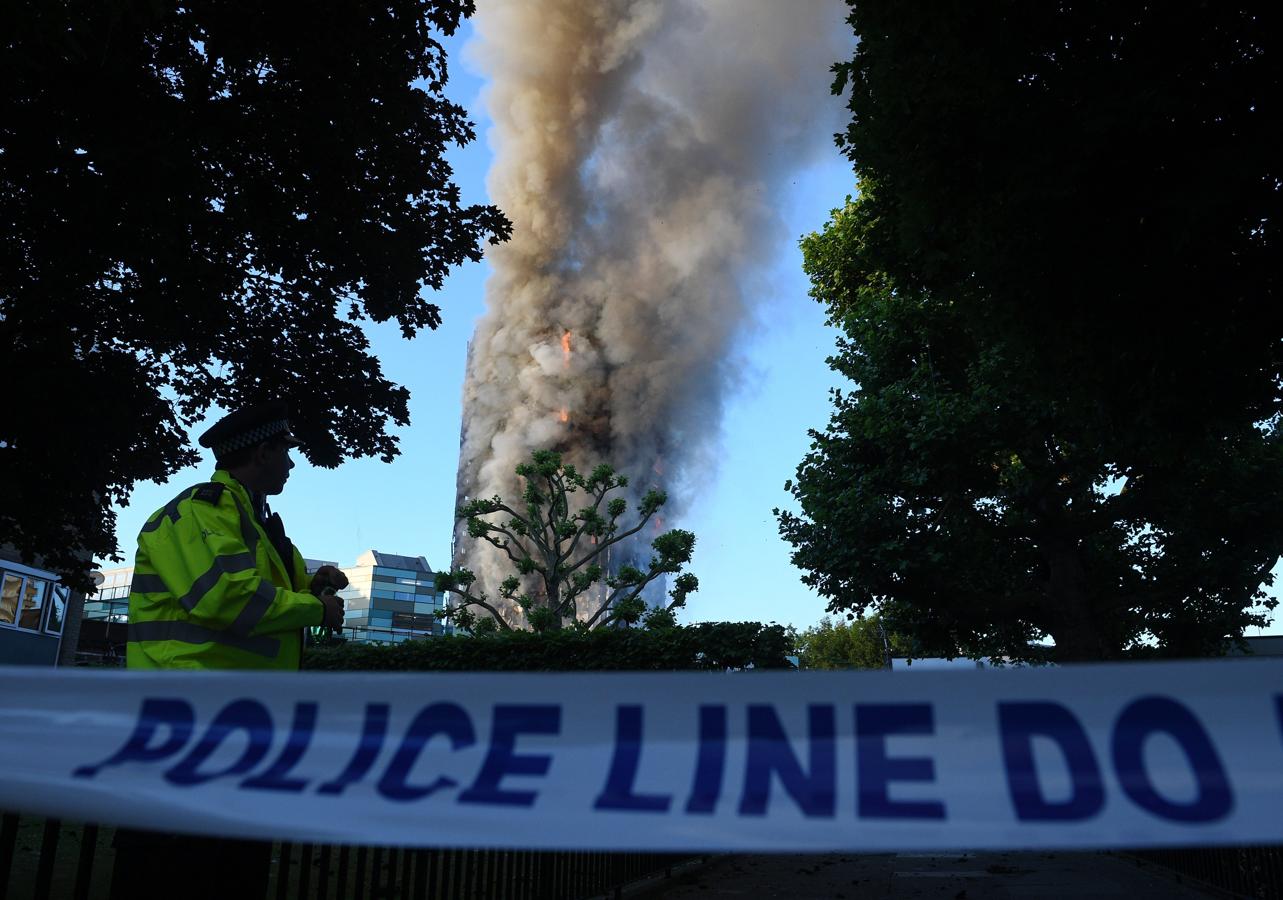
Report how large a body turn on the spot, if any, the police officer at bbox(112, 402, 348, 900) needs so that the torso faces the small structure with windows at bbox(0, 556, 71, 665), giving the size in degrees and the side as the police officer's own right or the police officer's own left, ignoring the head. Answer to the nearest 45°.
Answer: approximately 90° to the police officer's own left

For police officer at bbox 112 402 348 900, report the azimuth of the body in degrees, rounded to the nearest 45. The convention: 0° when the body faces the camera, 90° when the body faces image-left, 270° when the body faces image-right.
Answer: approximately 270°

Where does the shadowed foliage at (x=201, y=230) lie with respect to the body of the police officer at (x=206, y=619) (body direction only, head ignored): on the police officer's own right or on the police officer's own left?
on the police officer's own left

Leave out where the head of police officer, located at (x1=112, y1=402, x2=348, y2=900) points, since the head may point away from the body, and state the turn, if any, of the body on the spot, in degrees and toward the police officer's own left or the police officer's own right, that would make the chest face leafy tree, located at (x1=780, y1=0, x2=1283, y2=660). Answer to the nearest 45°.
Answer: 0° — they already face it

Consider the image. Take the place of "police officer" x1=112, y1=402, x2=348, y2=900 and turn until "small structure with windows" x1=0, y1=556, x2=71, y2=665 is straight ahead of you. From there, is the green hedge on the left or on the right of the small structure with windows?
right

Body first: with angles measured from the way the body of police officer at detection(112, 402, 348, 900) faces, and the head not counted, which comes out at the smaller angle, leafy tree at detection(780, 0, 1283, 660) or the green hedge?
the leafy tree
